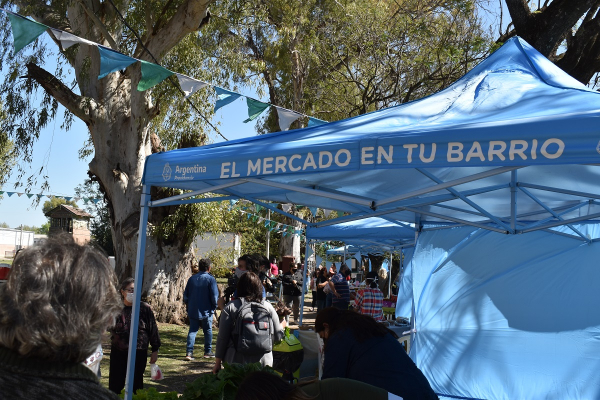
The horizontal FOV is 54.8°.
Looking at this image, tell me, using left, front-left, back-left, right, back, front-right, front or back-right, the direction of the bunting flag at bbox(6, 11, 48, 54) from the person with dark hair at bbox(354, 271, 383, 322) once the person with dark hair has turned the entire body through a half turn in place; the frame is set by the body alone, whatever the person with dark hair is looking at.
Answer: front-right

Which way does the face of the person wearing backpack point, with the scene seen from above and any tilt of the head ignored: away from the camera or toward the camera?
away from the camera

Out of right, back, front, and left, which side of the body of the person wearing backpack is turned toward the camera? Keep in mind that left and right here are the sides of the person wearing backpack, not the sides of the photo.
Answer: back

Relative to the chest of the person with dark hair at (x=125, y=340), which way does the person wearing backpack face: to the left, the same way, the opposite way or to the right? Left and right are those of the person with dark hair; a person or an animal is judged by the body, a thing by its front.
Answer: the opposite way

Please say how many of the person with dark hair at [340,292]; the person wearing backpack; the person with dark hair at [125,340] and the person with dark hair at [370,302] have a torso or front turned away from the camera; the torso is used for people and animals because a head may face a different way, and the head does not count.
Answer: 2

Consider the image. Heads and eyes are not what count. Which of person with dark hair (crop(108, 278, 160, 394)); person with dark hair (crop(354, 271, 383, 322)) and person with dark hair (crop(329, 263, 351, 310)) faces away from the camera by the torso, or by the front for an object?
person with dark hair (crop(354, 271, 383, 322))

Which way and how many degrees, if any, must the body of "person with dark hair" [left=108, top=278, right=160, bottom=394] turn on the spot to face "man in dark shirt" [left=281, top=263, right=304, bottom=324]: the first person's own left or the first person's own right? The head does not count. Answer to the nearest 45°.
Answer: approximately 135° to the first person's own left

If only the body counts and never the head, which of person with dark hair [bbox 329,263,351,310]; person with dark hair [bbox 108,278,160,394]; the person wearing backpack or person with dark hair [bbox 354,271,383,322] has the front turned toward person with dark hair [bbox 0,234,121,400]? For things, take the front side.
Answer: person with dark hair [bbox 108,278,160,394]

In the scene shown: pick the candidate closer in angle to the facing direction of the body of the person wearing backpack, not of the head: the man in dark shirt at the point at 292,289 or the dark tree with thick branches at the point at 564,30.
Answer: the man in dark shirt

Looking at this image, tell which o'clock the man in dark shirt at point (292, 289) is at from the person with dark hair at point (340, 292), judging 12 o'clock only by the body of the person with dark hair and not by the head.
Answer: The man in dark shirt is roughly at 8 o'clock from the person with dark hair.

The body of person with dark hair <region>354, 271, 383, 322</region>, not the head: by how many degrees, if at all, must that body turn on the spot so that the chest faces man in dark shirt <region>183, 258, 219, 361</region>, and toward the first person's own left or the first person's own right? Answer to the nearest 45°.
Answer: approximately 90° to the first person's own left
